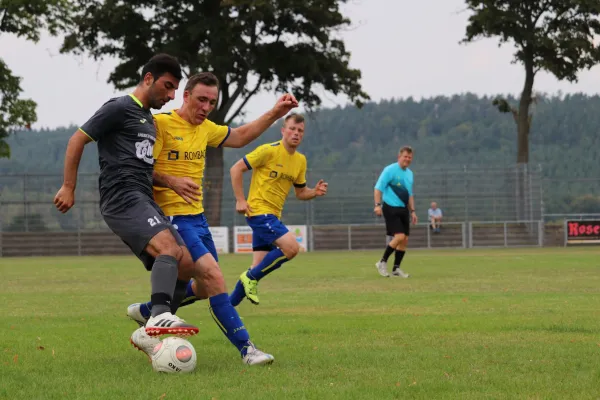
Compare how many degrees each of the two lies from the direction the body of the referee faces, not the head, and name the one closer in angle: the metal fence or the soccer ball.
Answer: the soccer ball

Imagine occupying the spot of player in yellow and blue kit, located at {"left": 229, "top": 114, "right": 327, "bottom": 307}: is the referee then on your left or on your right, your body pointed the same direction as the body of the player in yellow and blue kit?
on your left

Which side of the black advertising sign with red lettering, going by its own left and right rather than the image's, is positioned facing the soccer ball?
front

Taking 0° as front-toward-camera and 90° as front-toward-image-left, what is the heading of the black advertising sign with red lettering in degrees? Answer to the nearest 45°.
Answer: approximately 0°

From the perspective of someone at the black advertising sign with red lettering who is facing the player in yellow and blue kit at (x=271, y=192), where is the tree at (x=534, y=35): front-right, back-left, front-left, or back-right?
back-right

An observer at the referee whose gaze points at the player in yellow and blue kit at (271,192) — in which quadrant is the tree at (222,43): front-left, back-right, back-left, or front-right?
back-right

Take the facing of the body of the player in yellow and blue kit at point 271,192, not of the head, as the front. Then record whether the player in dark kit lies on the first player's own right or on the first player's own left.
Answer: on the first player's own right
